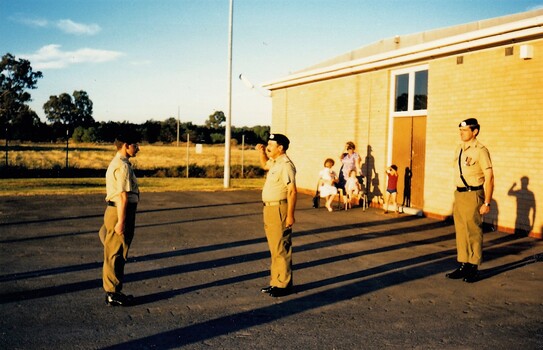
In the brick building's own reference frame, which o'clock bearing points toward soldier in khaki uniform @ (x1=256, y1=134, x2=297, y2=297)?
The soldier in khaki uniform is roughly at 11 o'clock from the brick building.

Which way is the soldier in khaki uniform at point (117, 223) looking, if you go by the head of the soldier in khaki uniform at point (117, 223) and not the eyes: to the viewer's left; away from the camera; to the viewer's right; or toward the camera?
to the viewer's right

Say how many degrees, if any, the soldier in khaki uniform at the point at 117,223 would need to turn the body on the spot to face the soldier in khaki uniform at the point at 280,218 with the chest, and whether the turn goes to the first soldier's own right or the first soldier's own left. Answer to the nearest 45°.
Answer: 0° — they already face them

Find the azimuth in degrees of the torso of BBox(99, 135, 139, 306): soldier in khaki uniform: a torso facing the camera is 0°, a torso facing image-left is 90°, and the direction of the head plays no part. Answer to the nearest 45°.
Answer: approximately 270°

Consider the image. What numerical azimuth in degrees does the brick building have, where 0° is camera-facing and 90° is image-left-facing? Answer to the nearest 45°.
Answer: approximately 45°

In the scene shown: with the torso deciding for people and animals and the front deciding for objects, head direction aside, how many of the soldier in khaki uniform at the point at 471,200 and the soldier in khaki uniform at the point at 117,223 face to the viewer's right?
1

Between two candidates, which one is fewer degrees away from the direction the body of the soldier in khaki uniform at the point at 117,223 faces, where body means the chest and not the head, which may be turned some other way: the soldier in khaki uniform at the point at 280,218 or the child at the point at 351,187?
the soldier in khaki uniform

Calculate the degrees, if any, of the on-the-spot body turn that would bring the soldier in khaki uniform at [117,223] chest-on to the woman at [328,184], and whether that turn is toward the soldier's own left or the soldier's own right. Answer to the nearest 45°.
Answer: approximately 45° to the soldier's own left

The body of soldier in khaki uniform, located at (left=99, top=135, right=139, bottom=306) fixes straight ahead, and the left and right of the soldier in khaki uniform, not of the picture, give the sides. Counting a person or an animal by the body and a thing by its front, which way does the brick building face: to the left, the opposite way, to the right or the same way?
the opposite way

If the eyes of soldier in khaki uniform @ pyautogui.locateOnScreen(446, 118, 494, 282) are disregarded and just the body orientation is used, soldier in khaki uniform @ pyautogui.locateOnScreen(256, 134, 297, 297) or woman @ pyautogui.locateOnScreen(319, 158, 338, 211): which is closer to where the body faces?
the soldier in khaki uniform

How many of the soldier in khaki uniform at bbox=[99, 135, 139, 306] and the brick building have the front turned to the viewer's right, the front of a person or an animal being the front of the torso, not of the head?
1

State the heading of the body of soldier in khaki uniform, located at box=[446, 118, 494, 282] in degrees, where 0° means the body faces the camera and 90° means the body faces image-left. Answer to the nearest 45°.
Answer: approximately 45°
